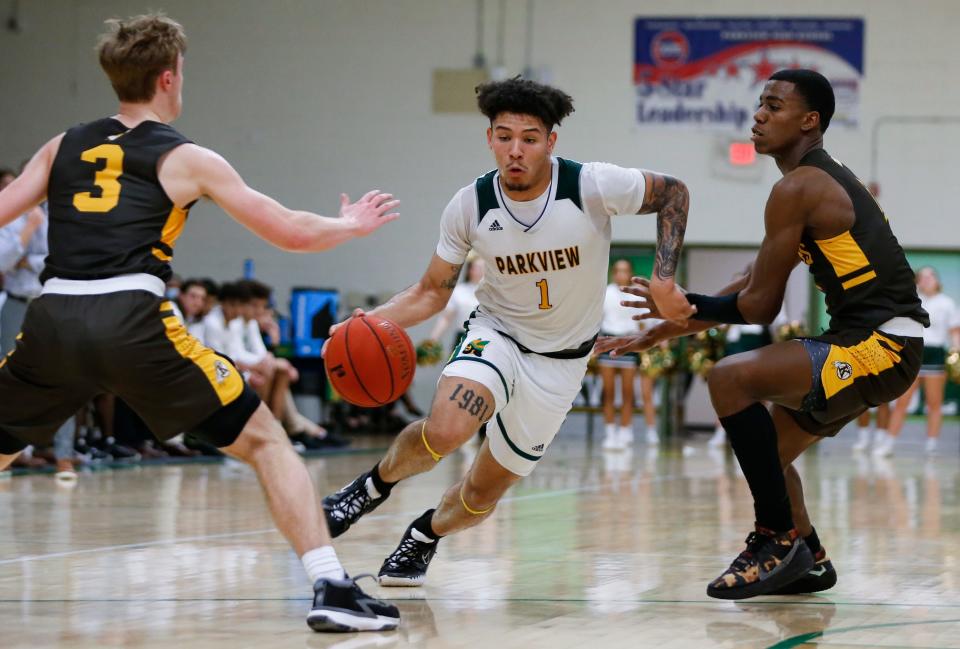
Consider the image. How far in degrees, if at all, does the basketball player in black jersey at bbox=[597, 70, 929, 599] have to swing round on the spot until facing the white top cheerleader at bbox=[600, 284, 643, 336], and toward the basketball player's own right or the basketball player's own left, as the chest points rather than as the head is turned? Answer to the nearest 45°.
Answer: approximately 90° to the basketball player's own right

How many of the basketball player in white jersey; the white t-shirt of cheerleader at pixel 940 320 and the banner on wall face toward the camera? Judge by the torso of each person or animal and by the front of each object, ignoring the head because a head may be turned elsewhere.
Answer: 3

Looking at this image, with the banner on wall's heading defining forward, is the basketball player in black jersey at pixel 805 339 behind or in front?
in front

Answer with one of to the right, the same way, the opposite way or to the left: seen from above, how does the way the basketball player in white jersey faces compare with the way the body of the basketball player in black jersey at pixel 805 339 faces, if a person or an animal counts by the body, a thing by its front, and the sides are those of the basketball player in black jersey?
to the left

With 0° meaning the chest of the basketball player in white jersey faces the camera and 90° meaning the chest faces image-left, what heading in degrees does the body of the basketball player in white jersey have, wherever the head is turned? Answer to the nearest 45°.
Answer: approximately 0°

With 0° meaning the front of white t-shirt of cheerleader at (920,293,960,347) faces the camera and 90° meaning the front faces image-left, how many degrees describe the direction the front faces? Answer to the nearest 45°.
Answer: approximately 0°

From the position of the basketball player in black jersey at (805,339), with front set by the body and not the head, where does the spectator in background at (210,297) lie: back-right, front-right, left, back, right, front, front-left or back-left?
front-right

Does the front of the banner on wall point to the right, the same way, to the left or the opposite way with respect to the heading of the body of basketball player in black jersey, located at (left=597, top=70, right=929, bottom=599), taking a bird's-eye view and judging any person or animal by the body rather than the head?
to the left

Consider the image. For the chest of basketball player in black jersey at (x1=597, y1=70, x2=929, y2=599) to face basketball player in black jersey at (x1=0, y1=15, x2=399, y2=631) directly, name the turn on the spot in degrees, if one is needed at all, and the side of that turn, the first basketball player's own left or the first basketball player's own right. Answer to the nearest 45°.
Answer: approximately 45° to the first basketball player's own left

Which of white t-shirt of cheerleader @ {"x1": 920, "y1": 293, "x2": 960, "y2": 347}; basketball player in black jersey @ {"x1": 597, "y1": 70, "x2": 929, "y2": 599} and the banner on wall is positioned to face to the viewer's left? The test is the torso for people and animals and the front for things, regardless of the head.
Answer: the basketball player in black jersey

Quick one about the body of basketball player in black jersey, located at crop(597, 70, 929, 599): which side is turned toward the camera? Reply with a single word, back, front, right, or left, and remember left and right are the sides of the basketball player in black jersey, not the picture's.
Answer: left

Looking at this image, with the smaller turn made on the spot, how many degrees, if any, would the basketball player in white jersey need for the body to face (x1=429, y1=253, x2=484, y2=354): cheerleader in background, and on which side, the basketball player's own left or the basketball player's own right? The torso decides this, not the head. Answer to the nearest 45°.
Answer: approximately 180°

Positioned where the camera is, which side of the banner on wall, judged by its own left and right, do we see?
front
